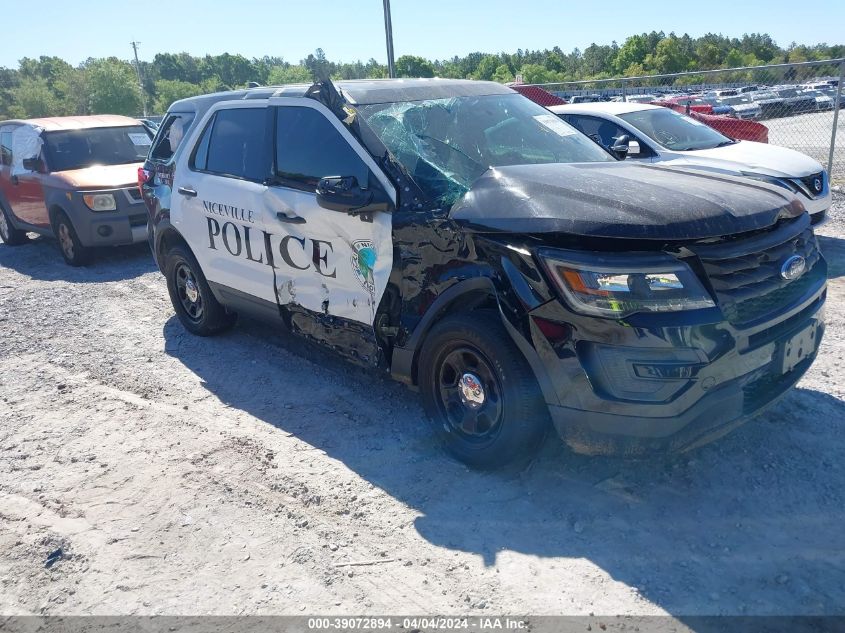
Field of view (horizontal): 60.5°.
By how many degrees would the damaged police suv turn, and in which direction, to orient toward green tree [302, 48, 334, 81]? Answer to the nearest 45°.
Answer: approximately 180°

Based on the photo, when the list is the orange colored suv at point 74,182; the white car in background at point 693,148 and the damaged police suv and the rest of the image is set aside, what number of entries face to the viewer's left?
0

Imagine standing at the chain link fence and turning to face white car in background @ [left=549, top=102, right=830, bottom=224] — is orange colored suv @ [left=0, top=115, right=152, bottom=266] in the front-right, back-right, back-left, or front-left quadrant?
front-right

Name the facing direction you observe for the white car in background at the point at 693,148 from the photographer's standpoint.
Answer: facing the viewer and to the right of the viewer

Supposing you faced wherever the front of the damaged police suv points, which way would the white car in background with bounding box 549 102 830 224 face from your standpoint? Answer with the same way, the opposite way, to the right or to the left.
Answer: the same way

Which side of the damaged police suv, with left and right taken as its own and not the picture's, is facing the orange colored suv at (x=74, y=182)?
back

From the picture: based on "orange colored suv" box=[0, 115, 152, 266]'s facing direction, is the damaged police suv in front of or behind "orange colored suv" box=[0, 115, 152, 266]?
in front

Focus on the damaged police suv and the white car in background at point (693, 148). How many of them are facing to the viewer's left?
0

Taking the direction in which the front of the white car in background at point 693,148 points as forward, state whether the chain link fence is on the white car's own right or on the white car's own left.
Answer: on the white car's own left

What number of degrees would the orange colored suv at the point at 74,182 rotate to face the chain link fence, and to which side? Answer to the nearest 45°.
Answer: approximately 45° to its left

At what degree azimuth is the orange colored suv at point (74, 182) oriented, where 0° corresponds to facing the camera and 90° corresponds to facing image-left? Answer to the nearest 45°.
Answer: approximately 315°

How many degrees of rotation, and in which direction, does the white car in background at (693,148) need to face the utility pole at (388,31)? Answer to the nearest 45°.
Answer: approximately 135° to its left
